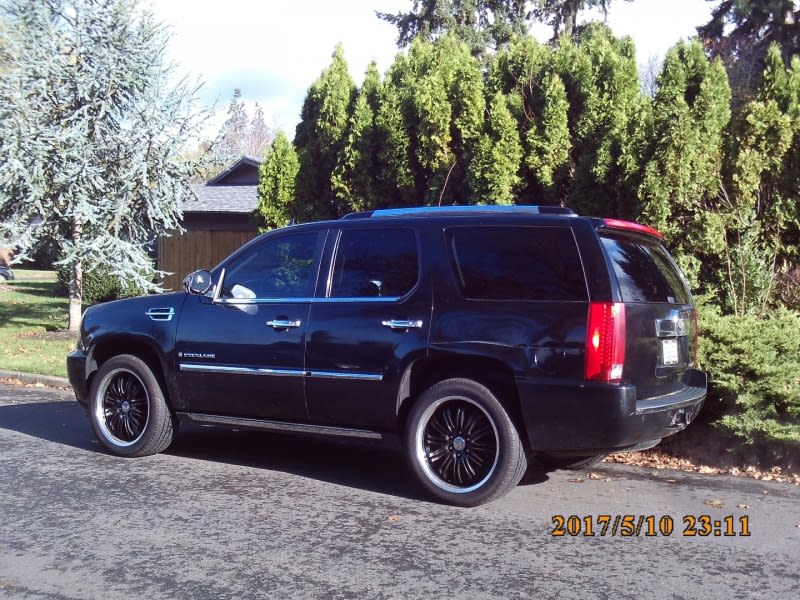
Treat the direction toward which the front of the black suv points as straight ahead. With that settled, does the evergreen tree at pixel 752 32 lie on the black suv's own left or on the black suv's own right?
on the black suv's own right

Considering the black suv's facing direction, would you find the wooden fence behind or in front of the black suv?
in front

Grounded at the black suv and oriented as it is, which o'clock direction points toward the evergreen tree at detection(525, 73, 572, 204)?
The evergreen tree is roughly at 2 o'clock from the black suv.

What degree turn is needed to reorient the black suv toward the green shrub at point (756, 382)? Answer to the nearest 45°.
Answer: approximately 135° to its right

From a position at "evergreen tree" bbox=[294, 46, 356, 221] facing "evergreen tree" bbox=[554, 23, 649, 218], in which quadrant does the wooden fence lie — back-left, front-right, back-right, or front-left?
back-left

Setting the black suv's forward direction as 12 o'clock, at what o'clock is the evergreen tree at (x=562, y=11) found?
The evergreen tree is roughly at 2 o'clock from the black suv.

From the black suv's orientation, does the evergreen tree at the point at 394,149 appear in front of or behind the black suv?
in front

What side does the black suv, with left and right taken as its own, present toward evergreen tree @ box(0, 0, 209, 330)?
front

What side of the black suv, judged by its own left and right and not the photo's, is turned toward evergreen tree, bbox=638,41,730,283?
right

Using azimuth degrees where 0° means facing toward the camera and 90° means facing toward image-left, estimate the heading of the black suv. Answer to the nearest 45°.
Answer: approximately 135°

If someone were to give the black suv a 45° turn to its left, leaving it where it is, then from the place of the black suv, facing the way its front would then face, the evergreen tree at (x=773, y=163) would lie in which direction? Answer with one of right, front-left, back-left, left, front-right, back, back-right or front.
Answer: back-right

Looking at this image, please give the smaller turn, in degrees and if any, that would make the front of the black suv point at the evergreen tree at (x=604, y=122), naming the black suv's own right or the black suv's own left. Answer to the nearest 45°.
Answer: approximately 90° to the black suv's own right

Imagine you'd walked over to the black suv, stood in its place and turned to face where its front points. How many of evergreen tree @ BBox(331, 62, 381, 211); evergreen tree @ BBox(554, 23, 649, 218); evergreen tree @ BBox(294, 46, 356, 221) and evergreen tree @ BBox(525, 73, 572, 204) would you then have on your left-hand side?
0

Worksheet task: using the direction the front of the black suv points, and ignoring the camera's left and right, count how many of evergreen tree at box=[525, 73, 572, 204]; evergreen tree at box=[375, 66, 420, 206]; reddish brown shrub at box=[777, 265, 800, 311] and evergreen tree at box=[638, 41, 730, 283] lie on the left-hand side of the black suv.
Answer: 0

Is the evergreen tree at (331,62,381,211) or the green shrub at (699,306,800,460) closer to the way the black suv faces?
the evergreen tree

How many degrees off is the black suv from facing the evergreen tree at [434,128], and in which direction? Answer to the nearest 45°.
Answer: approximately 45° to its right

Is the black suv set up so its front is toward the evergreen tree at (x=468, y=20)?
no
